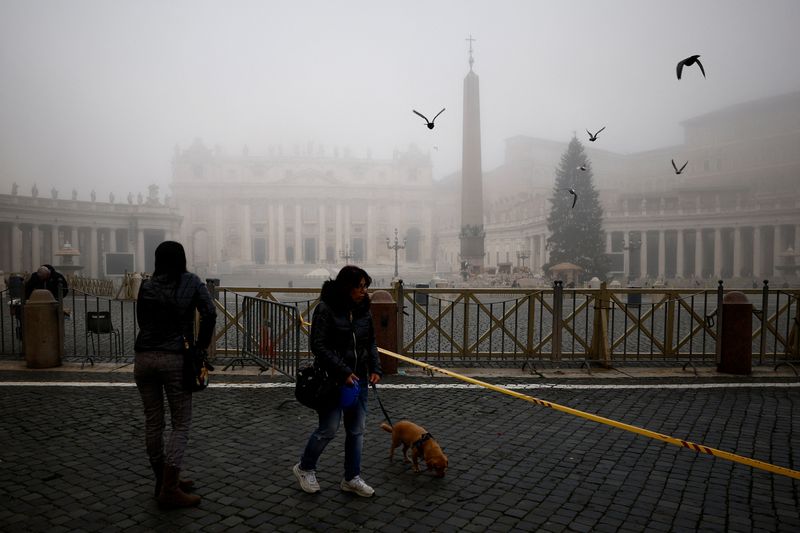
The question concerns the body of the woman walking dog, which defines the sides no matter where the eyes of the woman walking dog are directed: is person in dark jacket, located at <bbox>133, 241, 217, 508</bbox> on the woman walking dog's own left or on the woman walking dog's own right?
on the woman walking dog's own right

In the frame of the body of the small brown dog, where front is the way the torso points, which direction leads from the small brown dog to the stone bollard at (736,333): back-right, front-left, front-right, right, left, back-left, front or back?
left

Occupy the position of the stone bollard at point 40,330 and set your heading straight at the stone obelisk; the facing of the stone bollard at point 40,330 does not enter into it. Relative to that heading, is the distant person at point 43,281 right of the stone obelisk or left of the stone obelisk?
left

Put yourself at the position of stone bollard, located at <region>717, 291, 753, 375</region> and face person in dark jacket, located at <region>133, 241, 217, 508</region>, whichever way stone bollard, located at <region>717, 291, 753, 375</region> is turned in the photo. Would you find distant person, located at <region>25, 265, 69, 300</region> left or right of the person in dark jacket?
right

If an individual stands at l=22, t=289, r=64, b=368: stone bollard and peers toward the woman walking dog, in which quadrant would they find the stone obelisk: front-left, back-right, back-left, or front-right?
back-left

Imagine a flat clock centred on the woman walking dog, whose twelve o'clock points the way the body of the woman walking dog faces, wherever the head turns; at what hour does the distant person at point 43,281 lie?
The distant person is roughly at 6 o'clock from the woman walking dog.

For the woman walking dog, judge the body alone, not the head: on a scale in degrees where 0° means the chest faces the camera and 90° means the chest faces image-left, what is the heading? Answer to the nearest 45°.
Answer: approximately 315°

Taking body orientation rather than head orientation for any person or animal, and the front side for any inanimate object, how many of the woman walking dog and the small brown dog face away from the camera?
0

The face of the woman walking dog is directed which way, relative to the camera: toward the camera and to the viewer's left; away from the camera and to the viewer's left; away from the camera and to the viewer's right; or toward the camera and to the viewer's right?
toward the camera and to the viewer's right

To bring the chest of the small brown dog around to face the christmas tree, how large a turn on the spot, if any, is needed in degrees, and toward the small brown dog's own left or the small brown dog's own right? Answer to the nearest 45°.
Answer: approximately 135° to the small brown dog's own left

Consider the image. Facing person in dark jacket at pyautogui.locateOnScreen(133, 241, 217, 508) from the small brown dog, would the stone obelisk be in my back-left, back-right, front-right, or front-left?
back-right

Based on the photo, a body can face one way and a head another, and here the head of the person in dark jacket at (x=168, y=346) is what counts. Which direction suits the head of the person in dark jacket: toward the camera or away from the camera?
away from the camera

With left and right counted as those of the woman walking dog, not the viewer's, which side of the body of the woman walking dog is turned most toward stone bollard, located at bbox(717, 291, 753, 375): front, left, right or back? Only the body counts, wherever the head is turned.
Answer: left

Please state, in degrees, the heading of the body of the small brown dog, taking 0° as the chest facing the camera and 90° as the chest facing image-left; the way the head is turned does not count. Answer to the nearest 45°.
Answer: approximately 315°

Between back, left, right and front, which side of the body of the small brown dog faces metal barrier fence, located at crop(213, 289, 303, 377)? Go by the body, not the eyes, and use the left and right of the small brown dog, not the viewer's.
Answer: back
